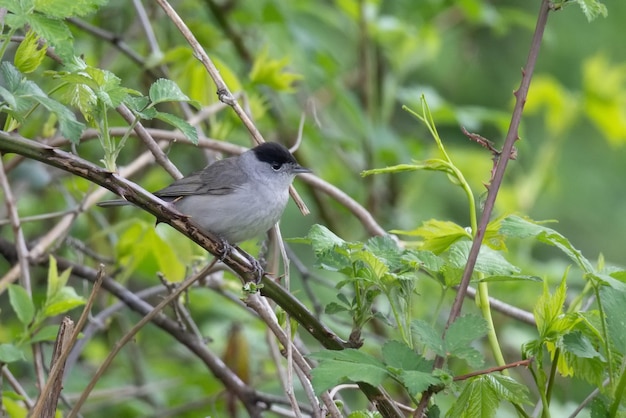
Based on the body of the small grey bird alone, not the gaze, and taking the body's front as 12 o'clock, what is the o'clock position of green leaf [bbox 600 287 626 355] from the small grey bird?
The green leaf is roughly at 12 o'clock from the small grey bird.

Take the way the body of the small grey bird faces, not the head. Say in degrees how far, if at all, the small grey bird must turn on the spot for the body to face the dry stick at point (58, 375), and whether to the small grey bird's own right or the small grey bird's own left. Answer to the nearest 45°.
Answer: approximately 90° to the small grey bird's own right

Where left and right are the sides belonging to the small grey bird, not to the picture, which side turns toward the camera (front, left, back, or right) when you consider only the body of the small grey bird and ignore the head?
right

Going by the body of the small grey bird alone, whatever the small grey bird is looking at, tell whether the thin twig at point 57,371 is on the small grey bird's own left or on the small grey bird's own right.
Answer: on the small grey bird's own right

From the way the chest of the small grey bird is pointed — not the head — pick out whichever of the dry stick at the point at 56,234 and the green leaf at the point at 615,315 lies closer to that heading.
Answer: the green leaf

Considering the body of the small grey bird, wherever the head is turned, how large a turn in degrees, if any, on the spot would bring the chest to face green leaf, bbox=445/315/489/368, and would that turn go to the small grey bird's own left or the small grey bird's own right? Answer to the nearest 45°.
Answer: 0° — it already faces it

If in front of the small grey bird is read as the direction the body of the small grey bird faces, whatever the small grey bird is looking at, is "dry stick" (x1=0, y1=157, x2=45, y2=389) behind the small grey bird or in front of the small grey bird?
behind
